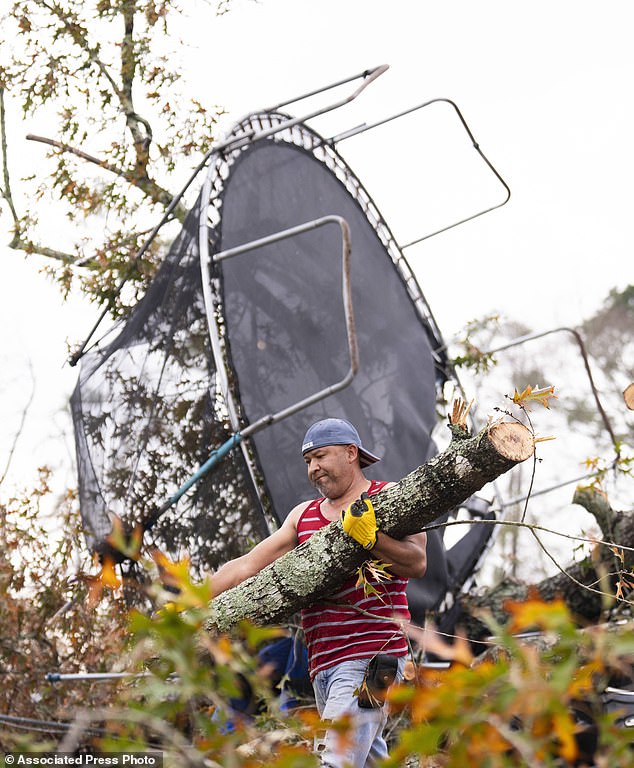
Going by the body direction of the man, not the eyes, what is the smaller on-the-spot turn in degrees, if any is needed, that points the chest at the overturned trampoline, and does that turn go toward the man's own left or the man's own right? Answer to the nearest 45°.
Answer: approximately 135° to the man's own right

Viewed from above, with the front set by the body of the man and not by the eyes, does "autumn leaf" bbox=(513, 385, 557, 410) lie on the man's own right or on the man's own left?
on the man's own left

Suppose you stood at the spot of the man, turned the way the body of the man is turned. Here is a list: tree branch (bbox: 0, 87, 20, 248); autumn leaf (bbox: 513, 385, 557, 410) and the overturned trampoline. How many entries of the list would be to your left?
1

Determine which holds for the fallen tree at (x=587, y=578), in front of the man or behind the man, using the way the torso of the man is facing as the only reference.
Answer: behind

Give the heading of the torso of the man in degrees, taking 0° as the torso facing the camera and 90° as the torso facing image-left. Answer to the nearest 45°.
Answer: approximately 45°
